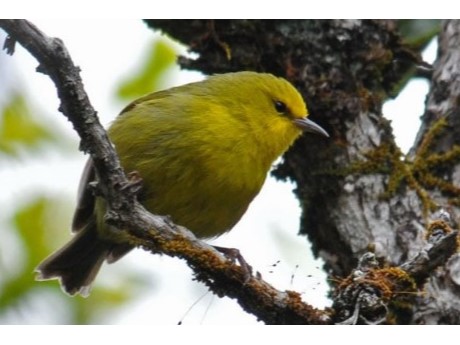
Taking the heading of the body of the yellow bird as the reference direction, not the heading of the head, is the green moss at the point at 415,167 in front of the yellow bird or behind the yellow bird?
in front

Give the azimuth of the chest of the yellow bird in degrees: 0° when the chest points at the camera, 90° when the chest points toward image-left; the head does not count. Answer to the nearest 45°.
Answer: approximately 270°
